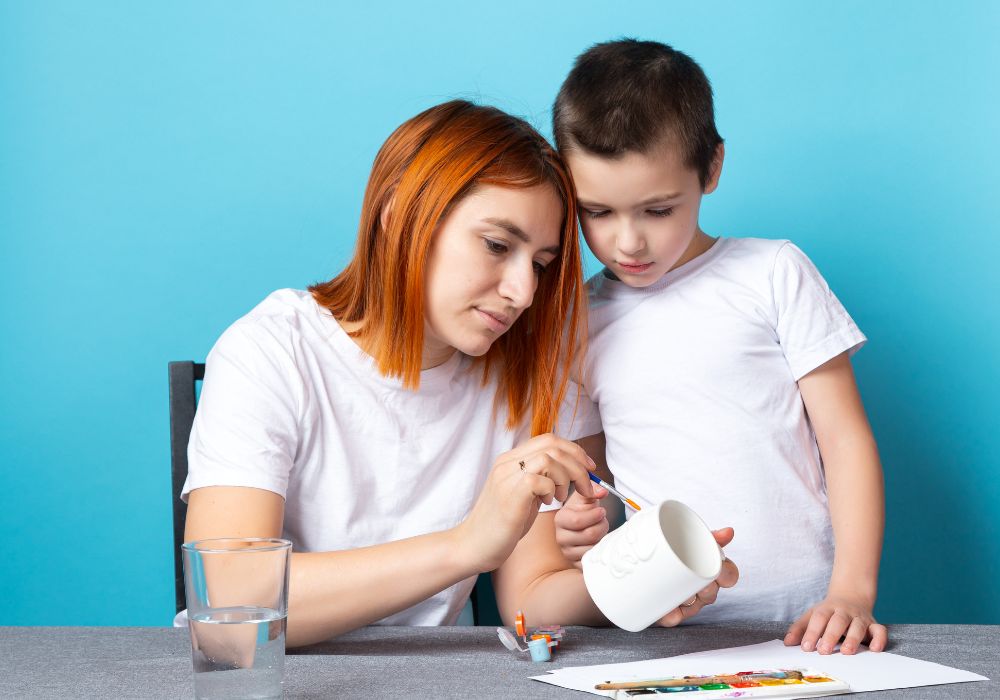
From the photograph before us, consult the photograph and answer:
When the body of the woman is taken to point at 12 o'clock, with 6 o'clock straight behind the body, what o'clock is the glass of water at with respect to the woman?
The glass of water is roughly at 2 o'clock from the woman.

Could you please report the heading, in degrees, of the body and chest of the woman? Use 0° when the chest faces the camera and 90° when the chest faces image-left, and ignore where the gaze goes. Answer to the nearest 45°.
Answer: approximately 315°
